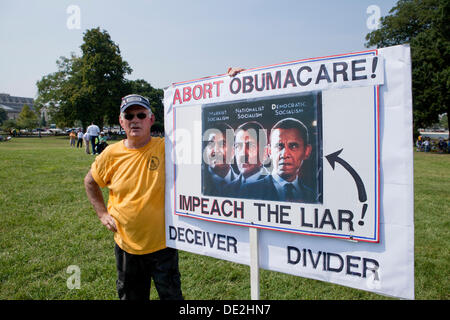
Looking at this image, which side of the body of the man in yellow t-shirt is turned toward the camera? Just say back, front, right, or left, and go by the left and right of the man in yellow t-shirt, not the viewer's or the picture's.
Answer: front

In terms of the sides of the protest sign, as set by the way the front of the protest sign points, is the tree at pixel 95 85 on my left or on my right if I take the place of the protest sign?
on my right

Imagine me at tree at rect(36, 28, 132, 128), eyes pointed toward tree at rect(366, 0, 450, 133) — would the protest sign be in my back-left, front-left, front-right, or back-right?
front-right

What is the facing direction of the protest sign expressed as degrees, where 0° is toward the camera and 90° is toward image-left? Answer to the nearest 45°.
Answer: approximately 45°

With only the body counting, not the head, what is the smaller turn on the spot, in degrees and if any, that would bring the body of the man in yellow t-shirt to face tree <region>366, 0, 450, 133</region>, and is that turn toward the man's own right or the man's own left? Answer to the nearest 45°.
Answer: approximately 135° to the man's own left

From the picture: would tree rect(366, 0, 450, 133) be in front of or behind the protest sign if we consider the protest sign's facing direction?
behind
